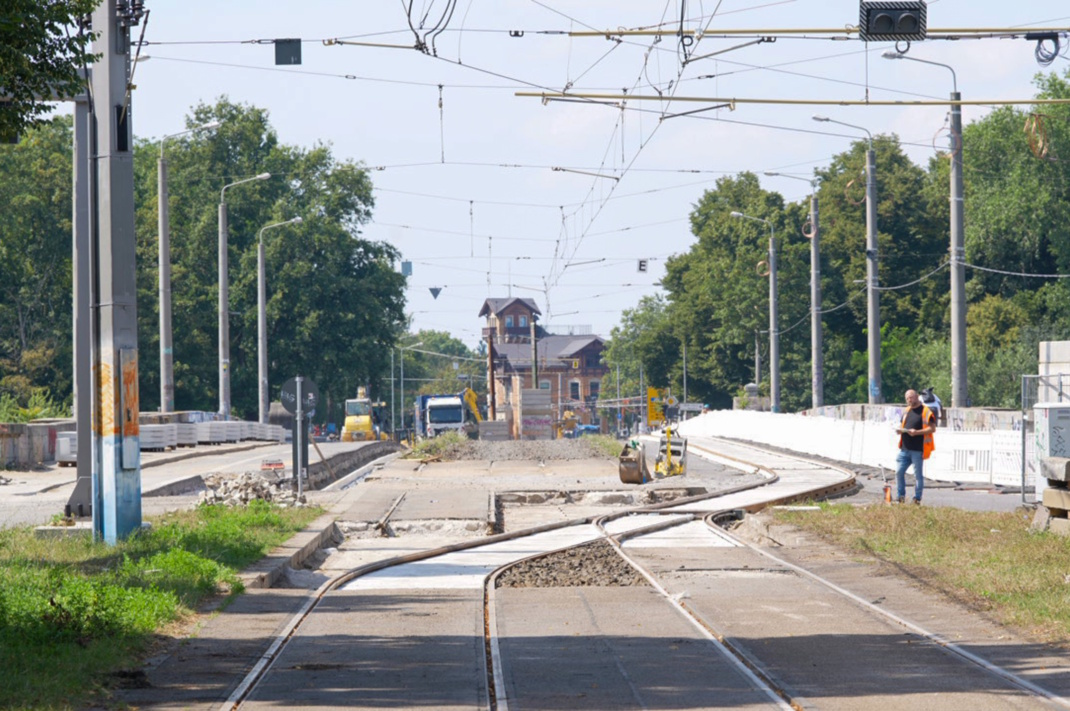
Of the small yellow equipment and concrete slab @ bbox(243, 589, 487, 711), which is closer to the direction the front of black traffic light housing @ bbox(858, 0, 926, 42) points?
the concrete slab

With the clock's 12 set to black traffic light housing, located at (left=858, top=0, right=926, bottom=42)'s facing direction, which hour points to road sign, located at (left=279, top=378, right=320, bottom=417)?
The road sign is roughly at 4 o'clock from the black traffic light housing.

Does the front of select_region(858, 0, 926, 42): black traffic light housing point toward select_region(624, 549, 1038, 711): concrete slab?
yes

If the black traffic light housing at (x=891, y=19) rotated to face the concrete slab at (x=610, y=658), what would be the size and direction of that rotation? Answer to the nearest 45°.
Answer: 0° — it already faces it

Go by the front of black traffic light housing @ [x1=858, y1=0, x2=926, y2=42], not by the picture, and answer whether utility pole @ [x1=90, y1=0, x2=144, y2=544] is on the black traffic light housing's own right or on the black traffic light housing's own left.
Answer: on the black traffic light housing's own right

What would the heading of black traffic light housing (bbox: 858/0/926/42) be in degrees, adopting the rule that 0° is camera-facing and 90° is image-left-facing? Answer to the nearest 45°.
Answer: approximately 0°

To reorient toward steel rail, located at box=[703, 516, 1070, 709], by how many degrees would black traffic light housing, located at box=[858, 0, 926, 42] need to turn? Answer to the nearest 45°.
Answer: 0° — it already faces it
